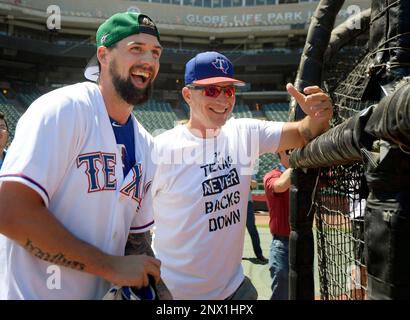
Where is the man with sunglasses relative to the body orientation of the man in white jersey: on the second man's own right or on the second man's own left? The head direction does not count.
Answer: on the second man's own left

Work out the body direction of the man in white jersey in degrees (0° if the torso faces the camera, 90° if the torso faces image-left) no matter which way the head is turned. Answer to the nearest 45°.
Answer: approximately 315°

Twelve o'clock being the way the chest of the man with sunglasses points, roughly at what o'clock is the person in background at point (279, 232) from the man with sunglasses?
The person in background is roughly at 8 o'clock from the man with sunglasses.

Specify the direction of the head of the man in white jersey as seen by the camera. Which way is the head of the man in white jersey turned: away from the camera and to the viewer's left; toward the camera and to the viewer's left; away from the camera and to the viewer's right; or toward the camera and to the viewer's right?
toward the camera and to the viewer's right

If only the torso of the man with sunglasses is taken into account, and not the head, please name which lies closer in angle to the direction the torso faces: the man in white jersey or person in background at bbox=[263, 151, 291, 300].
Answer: the man in white jersey

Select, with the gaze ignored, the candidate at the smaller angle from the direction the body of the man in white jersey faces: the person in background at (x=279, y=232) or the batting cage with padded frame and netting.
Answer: the batting cage with padded frame and netting

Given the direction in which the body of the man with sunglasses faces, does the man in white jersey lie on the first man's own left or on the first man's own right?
on the first man's own right

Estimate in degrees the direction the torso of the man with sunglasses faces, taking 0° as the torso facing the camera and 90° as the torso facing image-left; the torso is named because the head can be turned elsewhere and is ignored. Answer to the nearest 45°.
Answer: approximately 315°

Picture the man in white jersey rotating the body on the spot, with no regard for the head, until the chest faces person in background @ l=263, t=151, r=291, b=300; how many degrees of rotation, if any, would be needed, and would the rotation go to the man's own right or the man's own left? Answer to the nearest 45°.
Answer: approximately 90° to the man's own left
